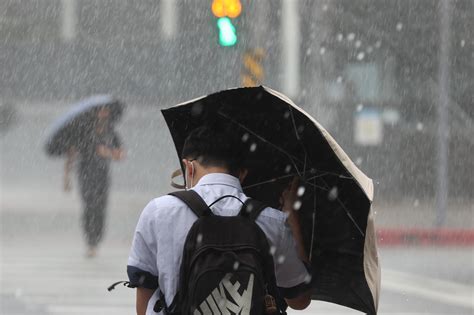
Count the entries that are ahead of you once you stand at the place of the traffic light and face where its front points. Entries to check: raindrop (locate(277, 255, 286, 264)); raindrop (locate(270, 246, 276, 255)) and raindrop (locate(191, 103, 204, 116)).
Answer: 3

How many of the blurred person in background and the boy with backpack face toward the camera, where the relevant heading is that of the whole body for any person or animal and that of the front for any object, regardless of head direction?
1

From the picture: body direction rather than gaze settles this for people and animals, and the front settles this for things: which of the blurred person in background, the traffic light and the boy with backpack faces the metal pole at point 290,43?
the boy with backpack

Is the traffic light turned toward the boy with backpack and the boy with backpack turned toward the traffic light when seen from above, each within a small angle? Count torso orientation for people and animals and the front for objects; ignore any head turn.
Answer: yes

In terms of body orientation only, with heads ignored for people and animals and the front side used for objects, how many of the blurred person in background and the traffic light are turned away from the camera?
0

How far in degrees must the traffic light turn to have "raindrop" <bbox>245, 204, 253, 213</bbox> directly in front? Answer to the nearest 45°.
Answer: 0° — it already faces it

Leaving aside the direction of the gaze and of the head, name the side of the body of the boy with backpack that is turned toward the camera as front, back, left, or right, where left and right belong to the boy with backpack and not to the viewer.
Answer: back

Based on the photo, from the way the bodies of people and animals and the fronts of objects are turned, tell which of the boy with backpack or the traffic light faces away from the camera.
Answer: the boy with backpack

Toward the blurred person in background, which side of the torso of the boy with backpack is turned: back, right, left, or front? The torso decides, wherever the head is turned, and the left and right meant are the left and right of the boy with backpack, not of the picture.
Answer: front

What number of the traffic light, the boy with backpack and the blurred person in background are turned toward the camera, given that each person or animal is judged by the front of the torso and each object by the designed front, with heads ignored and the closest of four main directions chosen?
2

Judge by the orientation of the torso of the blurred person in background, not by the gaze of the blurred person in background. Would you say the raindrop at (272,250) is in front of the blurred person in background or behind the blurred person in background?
in front

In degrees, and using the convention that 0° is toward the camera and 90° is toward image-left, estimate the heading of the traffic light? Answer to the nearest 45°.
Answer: approximately 0°
